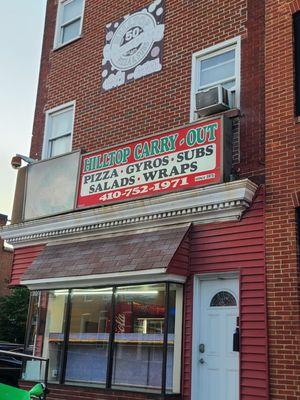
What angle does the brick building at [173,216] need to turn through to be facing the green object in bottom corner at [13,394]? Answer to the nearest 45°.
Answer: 0° — it already faces it

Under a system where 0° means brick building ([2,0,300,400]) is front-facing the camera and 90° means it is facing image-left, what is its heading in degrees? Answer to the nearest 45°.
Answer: approximately 45°

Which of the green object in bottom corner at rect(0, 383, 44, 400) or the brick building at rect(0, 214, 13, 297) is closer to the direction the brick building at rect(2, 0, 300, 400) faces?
the green object in bottom corner

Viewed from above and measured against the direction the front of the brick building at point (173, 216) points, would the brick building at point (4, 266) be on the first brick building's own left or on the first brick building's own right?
on the first brick building's own right
